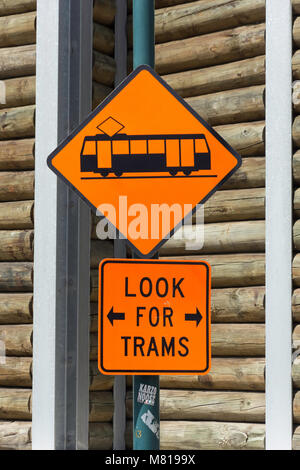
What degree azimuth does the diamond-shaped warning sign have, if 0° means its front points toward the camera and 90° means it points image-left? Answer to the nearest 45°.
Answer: approximately 0°

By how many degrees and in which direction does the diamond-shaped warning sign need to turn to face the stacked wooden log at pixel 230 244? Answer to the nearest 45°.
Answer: approximately 180°

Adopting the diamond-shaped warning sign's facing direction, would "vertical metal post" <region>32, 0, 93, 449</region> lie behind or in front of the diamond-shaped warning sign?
behind

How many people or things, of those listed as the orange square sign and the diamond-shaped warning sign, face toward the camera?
2

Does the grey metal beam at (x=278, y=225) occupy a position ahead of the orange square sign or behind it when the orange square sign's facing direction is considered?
behind
